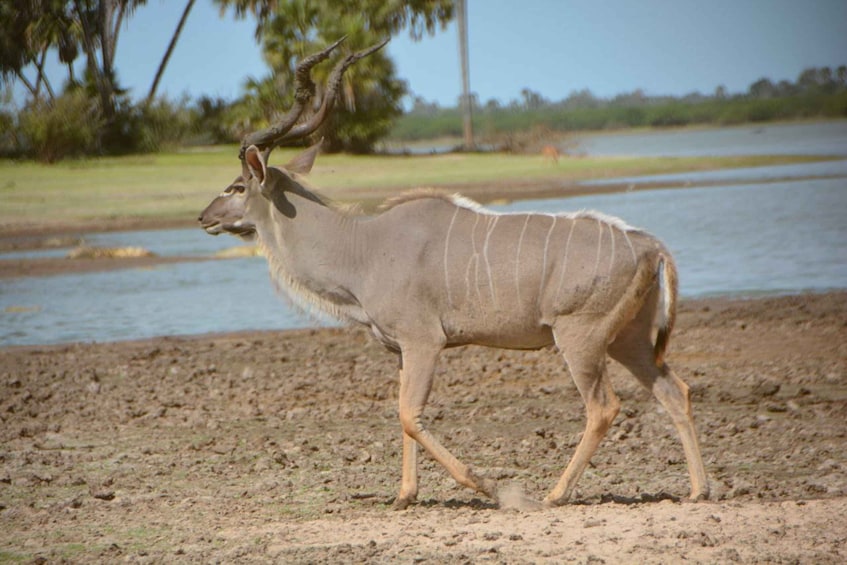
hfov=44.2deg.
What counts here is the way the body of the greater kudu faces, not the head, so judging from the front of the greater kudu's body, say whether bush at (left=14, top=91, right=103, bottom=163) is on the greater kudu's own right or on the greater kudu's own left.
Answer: on the greater kudu's own right

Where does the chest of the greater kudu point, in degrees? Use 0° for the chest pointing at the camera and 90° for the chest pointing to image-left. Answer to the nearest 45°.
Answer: approximately 90°
